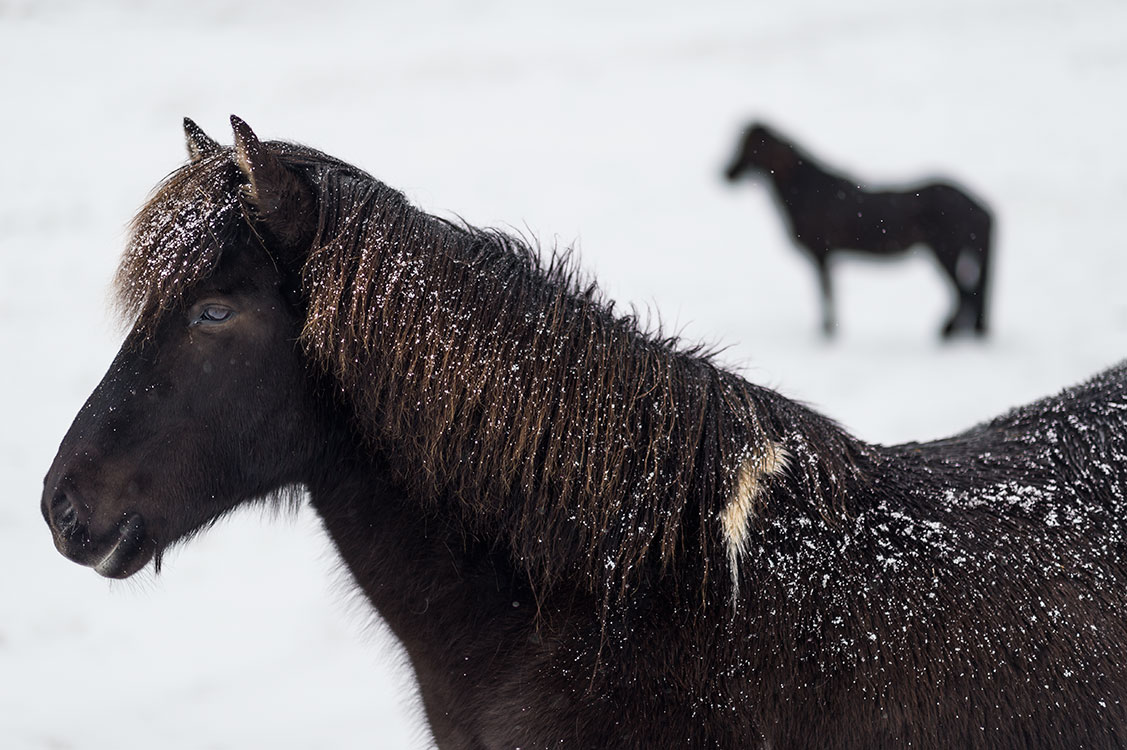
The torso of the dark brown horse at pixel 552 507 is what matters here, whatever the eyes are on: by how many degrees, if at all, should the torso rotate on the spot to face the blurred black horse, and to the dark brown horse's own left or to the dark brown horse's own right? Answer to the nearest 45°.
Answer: approximately 90° to the dark brown horse's own right

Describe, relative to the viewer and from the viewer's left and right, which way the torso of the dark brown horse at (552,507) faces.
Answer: facing to the left of the viewer

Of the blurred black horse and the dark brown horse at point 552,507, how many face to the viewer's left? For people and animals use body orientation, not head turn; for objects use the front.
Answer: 2

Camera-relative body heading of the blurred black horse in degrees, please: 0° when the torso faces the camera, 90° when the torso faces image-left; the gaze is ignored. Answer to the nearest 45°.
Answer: approximately 90°

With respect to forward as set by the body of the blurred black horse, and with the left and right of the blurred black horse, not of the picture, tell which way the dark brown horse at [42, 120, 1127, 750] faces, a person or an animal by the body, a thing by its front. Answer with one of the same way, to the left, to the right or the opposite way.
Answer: the same way

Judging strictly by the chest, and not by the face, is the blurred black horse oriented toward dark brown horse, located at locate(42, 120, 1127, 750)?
no
